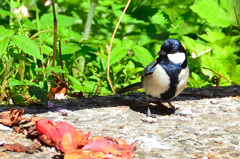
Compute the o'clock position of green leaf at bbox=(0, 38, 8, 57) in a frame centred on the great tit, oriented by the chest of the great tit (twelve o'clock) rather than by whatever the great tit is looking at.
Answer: The green leaf is roughly at 4 o'clock from the great tit.

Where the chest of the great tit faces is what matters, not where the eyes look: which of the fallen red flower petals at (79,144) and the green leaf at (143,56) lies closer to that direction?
the fallen red flower petals

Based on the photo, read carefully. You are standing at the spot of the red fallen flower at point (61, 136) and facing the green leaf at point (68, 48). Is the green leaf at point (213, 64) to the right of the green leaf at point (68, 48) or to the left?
right

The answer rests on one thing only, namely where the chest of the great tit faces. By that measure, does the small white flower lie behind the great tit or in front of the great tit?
behind

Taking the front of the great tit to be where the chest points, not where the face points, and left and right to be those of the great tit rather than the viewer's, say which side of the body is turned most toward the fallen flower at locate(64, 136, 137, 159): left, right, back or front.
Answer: right

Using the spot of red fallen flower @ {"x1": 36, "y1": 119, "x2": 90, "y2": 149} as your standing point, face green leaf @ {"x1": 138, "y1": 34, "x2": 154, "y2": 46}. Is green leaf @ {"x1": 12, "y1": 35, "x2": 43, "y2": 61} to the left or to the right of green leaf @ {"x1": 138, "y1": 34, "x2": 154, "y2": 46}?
left

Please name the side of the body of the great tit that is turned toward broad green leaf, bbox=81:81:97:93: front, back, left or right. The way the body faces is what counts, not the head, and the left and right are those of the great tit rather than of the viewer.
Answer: back

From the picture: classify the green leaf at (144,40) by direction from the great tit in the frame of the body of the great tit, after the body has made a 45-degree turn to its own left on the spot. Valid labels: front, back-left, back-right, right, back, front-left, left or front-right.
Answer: left

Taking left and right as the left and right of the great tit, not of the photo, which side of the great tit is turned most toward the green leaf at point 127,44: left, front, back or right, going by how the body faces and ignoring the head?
back

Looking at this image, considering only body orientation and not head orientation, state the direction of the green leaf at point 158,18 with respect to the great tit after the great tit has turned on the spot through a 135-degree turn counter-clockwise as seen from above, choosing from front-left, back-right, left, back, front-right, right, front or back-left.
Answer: front

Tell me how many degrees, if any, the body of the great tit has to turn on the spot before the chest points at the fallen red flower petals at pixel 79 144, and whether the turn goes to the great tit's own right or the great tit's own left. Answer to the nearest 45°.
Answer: approximately 90° to the great tit's own right

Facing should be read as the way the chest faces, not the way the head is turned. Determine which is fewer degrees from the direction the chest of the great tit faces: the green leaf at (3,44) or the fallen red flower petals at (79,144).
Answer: the fallen red flower petals

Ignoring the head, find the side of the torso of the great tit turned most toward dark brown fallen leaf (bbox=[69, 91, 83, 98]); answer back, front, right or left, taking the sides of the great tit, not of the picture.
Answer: back

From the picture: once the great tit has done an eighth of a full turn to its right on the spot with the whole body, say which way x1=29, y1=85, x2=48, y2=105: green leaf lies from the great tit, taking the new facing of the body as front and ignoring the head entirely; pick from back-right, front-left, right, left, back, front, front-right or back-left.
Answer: right

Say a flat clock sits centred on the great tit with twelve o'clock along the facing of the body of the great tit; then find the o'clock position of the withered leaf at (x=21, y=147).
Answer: The withered leaf is roughly at 3 o'clock from the great tit.

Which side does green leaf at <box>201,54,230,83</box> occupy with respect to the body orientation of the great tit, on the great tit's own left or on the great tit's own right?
on the great tit's own left

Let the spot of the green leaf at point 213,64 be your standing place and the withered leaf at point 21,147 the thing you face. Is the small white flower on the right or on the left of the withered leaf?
right

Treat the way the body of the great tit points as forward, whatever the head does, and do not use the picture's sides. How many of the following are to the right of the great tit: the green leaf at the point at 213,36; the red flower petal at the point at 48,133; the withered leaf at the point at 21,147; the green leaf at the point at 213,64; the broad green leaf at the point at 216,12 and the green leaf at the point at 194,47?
2
